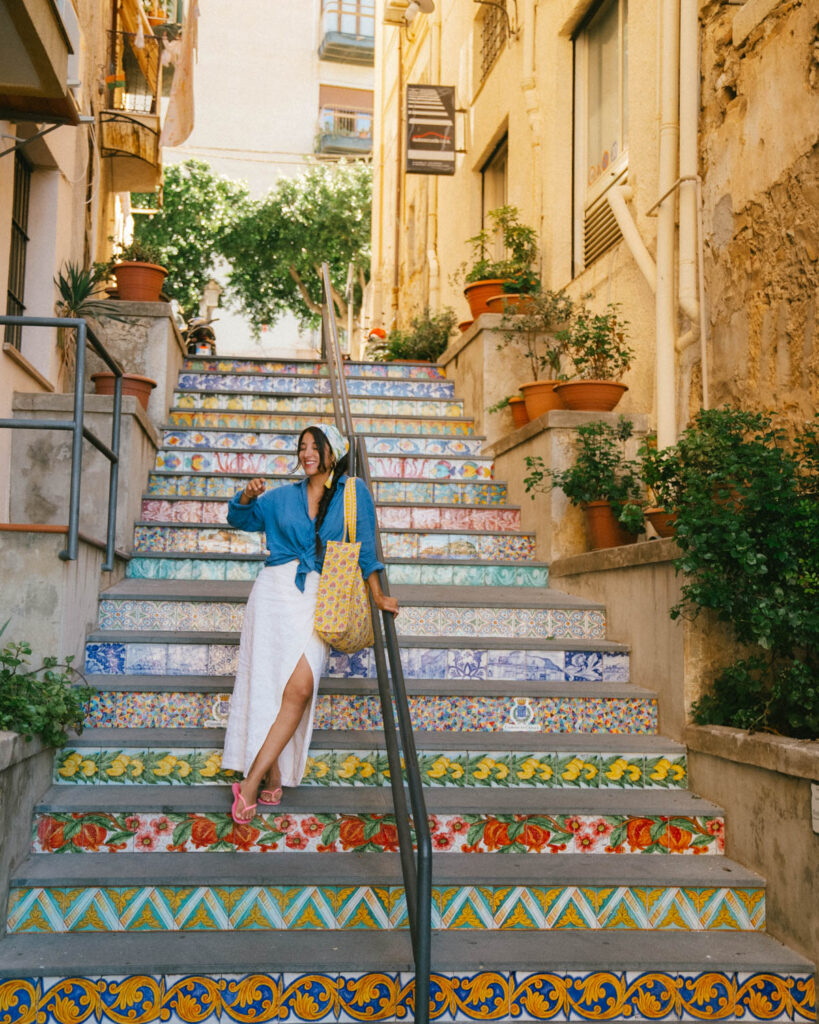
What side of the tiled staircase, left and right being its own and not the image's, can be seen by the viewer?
front

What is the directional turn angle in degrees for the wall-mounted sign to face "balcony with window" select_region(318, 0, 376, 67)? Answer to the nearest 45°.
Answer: approximately 180°

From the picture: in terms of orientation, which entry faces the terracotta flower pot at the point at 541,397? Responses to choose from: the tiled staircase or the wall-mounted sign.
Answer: the wall-mounted sign

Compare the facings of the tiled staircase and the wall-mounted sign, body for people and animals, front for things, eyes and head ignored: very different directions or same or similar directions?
same or similar directions

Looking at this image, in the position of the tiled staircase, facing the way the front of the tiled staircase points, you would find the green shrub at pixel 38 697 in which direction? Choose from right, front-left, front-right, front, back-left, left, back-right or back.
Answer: right

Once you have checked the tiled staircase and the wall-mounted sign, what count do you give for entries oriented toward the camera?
2

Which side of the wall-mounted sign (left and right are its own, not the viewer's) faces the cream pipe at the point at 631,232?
front

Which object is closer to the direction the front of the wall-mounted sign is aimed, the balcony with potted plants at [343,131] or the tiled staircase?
the tiled staircase

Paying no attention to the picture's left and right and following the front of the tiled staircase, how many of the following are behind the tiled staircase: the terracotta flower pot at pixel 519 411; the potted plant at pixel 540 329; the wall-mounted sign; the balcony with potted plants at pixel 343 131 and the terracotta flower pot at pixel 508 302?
5

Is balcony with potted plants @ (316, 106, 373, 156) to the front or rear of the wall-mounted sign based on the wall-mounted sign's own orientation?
to the rear

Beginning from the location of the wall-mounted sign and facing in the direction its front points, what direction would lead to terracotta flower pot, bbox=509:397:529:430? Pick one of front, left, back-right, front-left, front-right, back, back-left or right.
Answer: front

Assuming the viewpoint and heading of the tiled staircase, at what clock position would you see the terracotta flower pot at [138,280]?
The terracotta flower pot is roughly at 5 o'clock from the tiled staircase.

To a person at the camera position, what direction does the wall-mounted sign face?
facing the viewer
